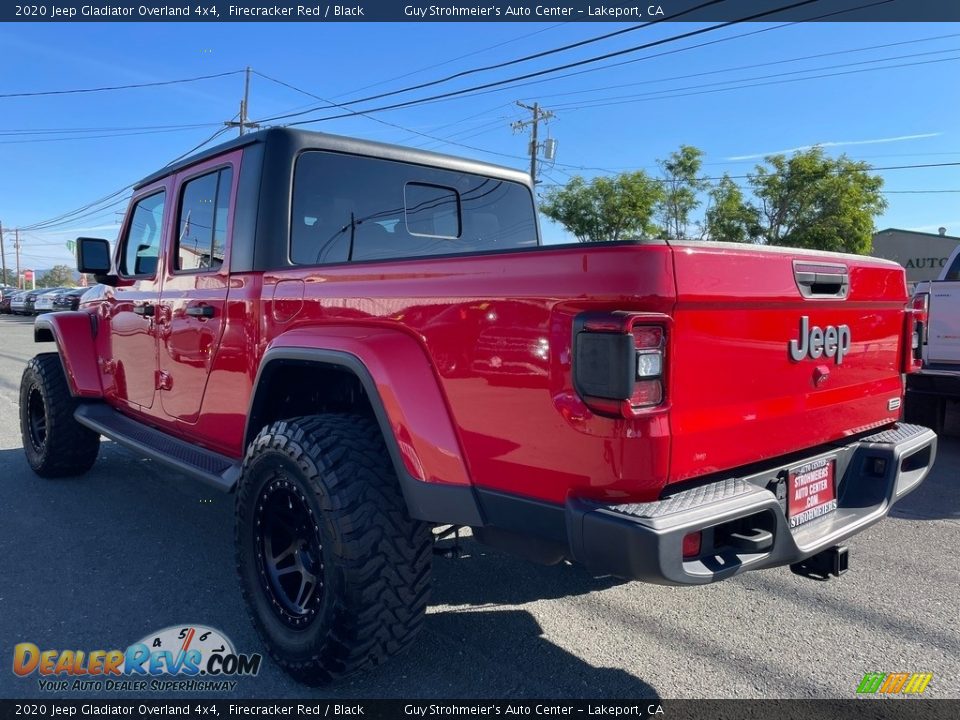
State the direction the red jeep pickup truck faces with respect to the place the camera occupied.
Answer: facing away from the viewer and to the left of the viewer

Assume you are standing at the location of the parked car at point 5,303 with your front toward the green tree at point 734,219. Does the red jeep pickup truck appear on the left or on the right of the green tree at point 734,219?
right

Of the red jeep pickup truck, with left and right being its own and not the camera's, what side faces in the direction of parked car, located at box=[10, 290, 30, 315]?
front

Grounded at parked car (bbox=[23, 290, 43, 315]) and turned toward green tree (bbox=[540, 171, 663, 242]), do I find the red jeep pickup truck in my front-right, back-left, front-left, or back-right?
front-right

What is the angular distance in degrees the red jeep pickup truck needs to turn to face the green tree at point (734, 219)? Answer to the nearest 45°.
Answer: approximately 45° to its right

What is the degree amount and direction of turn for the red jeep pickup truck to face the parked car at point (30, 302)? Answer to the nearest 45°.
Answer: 0° — it already faces it

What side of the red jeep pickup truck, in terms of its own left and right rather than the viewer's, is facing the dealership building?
right

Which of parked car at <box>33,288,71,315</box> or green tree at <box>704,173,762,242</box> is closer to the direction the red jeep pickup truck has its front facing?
the parked car

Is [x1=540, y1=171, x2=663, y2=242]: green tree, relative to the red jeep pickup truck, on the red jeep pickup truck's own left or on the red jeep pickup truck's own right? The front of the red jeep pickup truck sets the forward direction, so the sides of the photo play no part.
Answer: on the red jeep pickup truck's own right

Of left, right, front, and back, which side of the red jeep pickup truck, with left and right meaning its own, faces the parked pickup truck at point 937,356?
right

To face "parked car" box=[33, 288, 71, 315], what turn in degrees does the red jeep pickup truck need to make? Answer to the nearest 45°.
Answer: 0° — it already faces it
